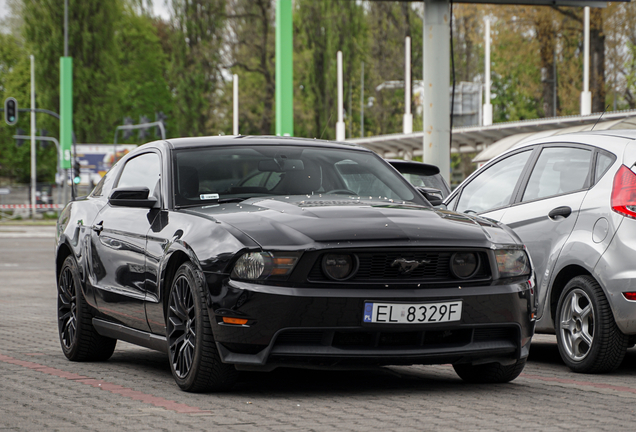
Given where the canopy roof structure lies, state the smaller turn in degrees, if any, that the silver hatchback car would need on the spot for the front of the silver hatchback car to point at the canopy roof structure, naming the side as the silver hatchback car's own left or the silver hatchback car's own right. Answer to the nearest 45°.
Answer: approximately 45° to the silver hatchback car's own right

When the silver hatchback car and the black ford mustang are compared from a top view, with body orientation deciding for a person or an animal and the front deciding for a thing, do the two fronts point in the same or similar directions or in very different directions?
very different directions

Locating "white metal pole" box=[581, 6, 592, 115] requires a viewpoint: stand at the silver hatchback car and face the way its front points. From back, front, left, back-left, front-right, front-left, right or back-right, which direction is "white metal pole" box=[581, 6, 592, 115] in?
front-right

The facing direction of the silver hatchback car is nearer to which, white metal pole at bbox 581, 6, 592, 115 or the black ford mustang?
the white metal pole

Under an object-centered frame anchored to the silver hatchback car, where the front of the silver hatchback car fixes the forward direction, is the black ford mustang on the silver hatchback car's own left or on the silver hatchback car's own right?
on the silver hatchback car's own left

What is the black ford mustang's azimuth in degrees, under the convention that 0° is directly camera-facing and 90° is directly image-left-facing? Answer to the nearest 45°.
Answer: approximately 315°

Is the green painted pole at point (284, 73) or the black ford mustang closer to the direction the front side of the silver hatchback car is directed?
the green painted pole

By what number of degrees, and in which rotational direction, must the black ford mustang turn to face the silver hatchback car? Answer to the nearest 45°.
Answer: approximately 90° to its left

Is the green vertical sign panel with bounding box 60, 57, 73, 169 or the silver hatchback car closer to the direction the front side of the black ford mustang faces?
the silver hatchback car

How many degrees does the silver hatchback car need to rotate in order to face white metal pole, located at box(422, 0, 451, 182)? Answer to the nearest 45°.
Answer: approximately 45° to its right

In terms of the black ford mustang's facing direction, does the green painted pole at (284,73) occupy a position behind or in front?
behind

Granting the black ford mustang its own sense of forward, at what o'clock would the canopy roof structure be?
The canopy roof structure is roughly at 8 o'clock from the black ford mustang.

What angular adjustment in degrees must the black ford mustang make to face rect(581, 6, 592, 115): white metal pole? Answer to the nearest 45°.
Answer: approximately 135° to its left

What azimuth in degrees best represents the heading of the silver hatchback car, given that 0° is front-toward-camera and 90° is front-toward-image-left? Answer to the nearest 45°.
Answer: approximately 135°
